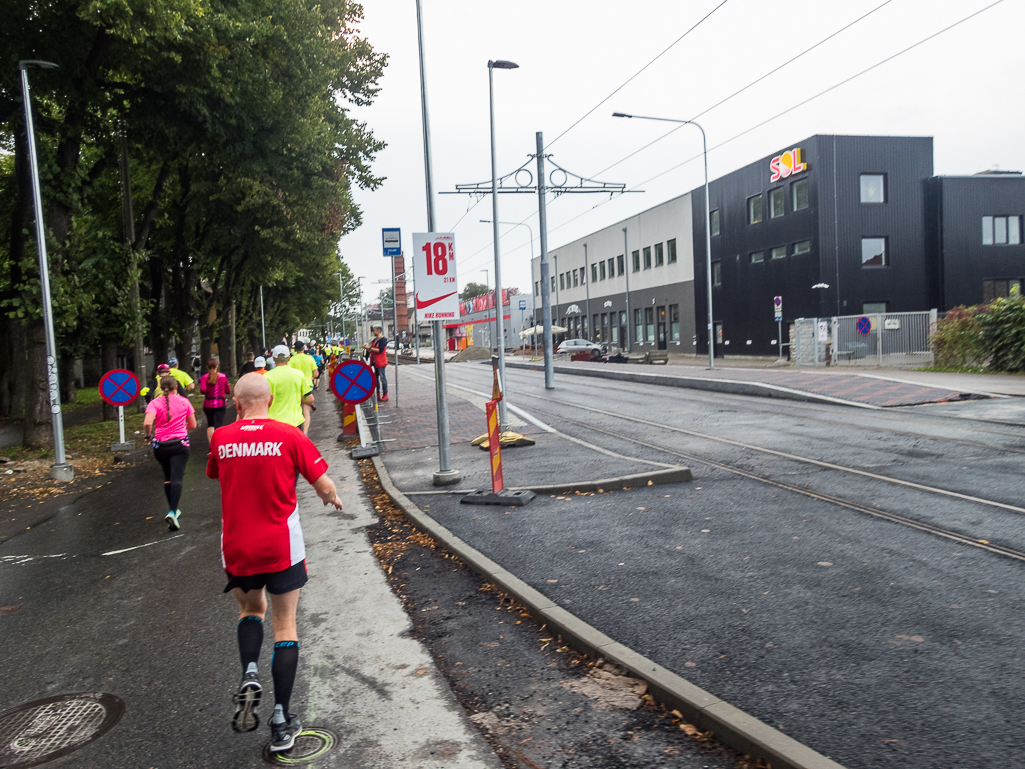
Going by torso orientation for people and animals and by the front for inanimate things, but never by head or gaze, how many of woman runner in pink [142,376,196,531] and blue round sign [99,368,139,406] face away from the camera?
1

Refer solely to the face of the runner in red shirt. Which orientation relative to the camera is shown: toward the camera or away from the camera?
away from the camera

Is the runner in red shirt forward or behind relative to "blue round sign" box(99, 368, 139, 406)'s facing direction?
forward

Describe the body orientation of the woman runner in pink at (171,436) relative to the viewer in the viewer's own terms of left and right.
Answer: facing away from the viewer

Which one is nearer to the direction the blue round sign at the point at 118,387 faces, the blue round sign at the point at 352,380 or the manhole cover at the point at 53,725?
the manhole cover

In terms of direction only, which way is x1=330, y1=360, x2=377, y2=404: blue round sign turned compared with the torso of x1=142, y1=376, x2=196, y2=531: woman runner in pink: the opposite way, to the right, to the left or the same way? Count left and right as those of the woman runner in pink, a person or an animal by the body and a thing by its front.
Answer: the opposite way

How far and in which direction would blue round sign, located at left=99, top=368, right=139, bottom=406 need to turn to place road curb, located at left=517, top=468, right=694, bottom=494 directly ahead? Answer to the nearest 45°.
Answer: approximately 45° to its left

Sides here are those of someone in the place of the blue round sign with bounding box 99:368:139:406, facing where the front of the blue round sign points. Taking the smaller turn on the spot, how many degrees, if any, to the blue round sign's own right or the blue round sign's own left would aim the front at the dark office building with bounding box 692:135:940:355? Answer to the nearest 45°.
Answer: approximately 90° to the blue round sign's own left

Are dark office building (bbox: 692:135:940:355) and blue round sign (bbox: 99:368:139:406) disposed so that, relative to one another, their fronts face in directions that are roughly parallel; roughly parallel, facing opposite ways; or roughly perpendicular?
roughly perpendicular

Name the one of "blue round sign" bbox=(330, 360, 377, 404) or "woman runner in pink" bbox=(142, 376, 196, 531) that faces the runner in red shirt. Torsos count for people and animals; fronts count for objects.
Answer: the blue round sign

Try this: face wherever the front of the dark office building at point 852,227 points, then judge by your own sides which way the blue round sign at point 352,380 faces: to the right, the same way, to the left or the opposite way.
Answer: to the left

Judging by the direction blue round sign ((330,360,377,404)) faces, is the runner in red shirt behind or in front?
in front

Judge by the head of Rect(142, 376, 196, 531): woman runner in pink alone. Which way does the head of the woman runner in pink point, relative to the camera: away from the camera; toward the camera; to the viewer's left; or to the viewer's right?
away from the camera

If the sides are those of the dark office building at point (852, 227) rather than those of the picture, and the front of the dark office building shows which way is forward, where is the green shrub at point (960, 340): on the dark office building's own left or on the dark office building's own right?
on the dark office building's own left
